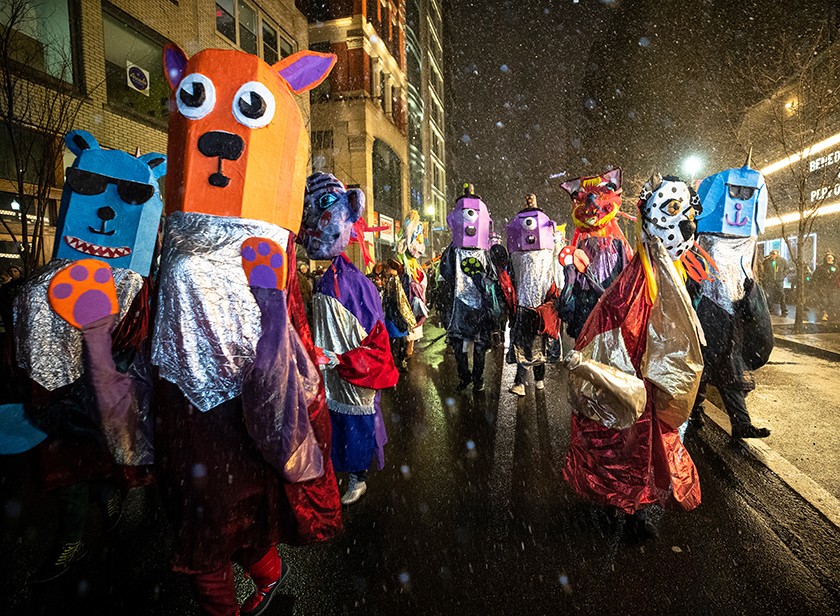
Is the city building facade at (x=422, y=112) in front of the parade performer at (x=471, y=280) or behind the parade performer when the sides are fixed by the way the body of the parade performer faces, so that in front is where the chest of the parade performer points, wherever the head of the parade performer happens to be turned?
behind

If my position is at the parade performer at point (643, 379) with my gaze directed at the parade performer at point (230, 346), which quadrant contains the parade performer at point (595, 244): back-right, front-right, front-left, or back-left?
back-right

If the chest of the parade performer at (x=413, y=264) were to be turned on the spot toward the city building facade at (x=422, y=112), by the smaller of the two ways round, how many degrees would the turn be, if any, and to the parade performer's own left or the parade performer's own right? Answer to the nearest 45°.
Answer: approximately 135° to the parade performer's own left

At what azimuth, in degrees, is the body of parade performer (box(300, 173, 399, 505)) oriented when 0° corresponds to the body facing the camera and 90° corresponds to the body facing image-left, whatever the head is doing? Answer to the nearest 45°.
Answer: approximately 45°

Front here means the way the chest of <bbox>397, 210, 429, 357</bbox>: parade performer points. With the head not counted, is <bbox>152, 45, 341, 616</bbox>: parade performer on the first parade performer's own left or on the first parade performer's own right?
on the first parade performer's own right

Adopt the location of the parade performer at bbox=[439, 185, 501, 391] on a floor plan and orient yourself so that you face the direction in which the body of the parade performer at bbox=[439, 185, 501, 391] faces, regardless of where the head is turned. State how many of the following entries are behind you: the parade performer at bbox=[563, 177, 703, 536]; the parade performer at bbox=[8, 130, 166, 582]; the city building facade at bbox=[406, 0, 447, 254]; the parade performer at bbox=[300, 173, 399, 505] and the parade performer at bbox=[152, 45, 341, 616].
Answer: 1

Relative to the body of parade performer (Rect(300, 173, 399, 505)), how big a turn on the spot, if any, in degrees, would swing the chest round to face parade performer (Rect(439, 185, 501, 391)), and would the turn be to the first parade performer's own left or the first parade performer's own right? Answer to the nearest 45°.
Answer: approximately 180°

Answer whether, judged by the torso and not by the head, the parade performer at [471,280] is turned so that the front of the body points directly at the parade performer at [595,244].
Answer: no

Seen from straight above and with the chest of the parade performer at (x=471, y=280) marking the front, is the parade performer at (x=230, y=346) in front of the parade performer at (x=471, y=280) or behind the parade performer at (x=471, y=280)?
in front

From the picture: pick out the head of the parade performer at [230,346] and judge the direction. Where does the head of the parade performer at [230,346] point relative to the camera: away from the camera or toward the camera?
toward the camera

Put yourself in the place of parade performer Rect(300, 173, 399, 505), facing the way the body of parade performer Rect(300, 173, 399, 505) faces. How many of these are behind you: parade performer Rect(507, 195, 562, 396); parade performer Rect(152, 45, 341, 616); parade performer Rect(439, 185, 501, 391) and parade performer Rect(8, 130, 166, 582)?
2

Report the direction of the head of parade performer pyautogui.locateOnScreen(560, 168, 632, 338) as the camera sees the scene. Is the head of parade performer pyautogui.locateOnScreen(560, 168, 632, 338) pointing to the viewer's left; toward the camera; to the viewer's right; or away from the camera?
toward the camera

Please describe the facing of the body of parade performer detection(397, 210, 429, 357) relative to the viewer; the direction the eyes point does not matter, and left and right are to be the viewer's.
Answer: facing the viewer and to the right of the viewer

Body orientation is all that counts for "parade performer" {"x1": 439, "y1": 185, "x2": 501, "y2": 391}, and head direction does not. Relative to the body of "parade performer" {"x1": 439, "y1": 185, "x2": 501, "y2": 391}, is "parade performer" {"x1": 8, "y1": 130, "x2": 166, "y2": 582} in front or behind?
in front

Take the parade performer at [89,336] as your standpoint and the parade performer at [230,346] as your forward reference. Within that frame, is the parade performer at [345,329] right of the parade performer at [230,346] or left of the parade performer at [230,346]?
left

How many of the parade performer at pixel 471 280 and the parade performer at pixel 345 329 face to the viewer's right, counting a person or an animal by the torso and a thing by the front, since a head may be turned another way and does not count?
0

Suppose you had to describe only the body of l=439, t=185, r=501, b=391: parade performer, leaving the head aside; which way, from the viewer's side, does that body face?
toward the camera

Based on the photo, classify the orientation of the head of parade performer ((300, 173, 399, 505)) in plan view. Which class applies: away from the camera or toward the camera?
toward the camera
